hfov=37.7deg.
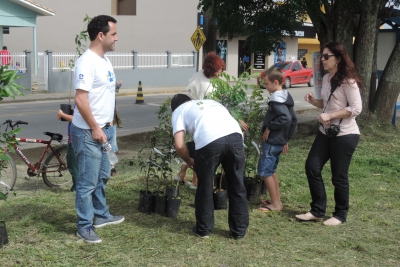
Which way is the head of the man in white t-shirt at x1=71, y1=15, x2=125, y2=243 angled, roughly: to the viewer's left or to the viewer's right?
to the viewer's right

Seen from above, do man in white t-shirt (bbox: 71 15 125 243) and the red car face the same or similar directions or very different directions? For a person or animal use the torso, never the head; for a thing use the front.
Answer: very different directions

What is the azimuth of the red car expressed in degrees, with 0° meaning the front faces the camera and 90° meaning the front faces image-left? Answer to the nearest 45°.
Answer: approximately 45°

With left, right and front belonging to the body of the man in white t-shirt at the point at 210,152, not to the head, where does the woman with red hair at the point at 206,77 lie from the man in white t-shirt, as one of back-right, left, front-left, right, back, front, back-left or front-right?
front-right

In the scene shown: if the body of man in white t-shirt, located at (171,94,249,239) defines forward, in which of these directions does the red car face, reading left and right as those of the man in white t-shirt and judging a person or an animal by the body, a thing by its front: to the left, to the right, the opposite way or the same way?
to the left

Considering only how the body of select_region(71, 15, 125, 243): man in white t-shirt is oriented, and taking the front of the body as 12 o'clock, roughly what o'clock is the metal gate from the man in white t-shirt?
The metal gate is roughly at 9 o'clock from the man in white t-shirt.

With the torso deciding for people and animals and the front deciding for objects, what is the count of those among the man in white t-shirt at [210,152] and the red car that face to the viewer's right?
0

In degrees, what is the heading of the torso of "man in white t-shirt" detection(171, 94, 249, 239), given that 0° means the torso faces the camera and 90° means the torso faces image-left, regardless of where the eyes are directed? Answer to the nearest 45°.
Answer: approximately 135°

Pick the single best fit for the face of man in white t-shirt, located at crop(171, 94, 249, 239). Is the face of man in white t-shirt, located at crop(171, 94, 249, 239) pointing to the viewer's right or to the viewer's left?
to the viewer's left

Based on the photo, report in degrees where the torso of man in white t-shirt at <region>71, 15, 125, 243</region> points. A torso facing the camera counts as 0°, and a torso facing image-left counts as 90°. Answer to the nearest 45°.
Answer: approximately 270°

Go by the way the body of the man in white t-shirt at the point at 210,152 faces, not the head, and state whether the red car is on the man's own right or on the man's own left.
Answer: on the man's own right

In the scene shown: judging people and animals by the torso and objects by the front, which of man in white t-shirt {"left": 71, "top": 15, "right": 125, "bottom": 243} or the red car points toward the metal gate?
the red car
